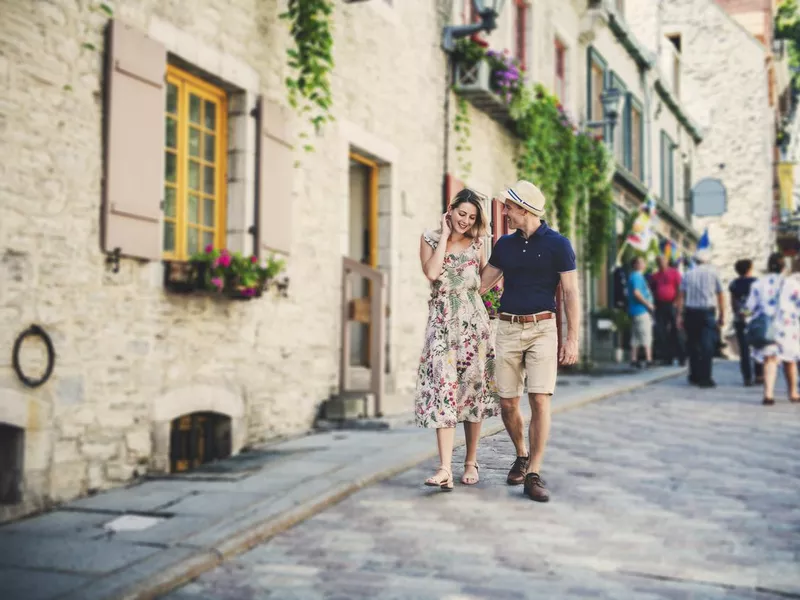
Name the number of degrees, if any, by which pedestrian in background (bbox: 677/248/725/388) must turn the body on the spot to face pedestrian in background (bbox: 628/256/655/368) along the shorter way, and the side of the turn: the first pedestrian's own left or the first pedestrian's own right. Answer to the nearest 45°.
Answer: approximately 45° to the first pedestrian's own left

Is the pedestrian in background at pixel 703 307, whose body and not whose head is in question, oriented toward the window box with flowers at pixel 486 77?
no

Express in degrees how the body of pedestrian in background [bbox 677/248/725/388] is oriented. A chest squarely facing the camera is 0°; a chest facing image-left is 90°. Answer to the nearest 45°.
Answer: approximately 180°

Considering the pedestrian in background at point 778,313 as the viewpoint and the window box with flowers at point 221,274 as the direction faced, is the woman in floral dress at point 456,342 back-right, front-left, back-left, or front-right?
front-left

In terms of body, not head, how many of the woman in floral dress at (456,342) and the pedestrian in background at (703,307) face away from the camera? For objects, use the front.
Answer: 1

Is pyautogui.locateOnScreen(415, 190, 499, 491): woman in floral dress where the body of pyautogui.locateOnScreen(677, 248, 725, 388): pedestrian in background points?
no

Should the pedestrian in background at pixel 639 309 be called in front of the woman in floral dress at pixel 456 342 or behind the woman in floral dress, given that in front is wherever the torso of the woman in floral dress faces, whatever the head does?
behind

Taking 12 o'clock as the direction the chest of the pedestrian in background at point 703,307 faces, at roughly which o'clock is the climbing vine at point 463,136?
The climbing vine is roughly at 8 o'clock from the pedestrian in background.

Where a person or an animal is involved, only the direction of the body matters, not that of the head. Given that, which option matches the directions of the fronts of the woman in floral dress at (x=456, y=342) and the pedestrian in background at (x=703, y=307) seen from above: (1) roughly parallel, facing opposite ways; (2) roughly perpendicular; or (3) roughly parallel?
roughly parallel, facing opposite ways

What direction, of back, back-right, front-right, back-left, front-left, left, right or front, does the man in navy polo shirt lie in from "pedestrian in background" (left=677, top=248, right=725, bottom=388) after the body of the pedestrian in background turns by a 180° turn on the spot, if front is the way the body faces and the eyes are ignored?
front

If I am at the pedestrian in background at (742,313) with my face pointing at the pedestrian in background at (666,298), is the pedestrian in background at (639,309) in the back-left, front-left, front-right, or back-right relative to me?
front-left

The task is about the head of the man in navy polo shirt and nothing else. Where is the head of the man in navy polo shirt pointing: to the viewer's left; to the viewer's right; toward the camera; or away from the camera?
to the viewer's left

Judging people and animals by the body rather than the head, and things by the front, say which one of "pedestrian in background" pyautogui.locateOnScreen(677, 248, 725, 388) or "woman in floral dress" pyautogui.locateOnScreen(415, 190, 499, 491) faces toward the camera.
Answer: the woman in floral dress

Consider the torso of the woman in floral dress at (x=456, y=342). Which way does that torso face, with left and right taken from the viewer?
facing the viewer

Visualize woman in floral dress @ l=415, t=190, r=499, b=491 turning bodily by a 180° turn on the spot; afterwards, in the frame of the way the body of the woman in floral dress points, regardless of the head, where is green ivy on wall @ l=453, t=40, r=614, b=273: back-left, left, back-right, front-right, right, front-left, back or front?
front
